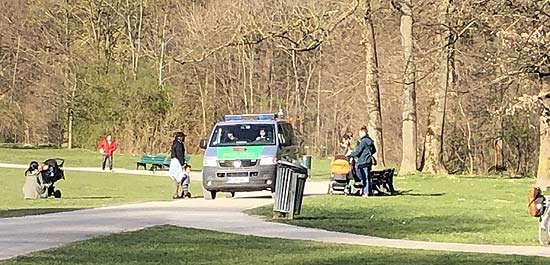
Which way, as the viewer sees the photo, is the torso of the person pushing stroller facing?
to the viewer's left

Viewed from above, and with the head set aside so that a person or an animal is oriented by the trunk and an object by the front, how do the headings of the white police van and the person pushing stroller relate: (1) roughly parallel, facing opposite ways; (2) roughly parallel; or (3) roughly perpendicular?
roughly perpendicular

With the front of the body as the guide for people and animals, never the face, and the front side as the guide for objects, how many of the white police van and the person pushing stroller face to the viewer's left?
1

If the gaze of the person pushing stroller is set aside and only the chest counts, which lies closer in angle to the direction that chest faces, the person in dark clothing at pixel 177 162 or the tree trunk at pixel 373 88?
the person in dark clothing

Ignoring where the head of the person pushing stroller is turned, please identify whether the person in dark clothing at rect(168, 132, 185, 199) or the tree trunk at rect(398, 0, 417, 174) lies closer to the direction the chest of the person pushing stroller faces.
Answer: the person in dark clothing

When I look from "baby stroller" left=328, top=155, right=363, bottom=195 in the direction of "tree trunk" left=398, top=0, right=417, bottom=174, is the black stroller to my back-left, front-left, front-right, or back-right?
back-left

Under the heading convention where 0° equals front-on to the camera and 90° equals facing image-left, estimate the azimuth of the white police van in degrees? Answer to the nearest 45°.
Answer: approximately 0°
